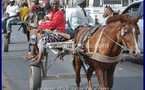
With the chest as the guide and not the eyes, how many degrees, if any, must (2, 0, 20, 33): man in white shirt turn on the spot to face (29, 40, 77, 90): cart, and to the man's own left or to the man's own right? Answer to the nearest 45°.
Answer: approximately 45° to the man's own left
